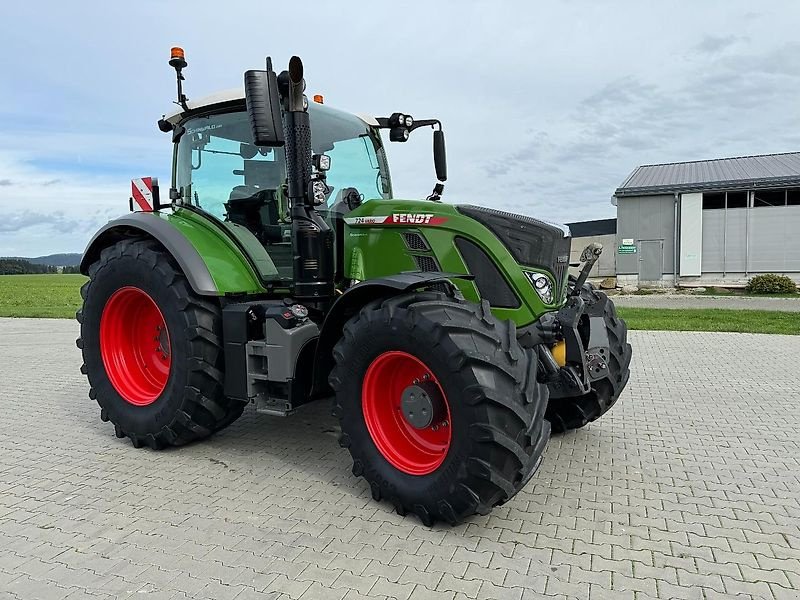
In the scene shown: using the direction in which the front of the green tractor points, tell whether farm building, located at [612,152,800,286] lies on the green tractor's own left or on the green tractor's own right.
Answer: on the green tractor's own left

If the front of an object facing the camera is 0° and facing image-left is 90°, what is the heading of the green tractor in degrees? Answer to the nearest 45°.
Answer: approximately 315°

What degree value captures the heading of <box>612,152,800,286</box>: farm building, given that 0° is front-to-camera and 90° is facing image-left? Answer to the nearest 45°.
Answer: approximately 0°

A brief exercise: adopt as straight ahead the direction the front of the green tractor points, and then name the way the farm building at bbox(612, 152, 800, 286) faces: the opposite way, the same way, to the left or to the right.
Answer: to the right

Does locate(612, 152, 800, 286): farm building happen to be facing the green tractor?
yes
